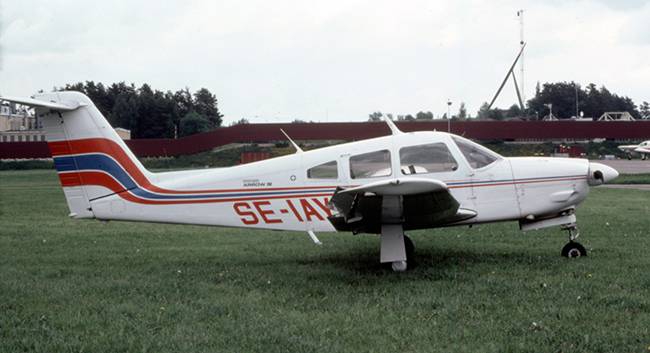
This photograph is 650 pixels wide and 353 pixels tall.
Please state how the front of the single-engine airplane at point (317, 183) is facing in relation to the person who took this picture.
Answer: facing to the right of the viewer

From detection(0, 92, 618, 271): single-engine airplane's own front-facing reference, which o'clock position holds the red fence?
The red fence is roughly at 9 o'clock from the single-engine airplane.

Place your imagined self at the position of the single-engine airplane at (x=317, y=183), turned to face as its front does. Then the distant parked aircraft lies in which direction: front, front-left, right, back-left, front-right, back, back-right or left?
front-left
